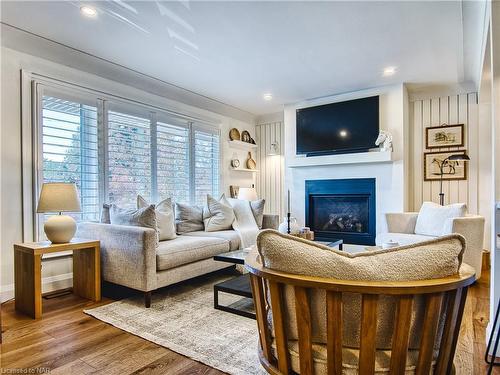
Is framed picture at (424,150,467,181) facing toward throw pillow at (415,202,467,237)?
yes

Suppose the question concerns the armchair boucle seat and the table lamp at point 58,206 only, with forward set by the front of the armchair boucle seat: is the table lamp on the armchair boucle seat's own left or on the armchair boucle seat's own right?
on the armchair boucle seat's own left

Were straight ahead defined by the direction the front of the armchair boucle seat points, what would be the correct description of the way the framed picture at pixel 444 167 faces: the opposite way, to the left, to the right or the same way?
the opposite way

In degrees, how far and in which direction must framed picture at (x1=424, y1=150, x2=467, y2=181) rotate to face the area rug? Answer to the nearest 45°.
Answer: approximately 45° to its right

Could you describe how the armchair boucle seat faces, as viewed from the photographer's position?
facing away from the viewer

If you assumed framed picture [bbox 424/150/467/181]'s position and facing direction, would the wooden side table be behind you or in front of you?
in front

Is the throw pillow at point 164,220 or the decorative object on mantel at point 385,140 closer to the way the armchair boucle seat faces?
the decorative object on mantel

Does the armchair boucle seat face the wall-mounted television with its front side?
yes

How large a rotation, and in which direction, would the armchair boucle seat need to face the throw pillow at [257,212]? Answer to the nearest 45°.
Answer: approximately 45° to its left

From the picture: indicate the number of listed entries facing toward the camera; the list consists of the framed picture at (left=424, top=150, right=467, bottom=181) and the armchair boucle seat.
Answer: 1

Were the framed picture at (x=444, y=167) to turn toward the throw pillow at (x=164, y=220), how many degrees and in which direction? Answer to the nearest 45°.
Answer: approximately 45° to its right

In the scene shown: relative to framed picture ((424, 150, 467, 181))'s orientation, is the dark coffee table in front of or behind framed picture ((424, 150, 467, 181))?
in front

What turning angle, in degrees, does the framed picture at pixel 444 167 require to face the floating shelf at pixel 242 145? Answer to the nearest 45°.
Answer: approximately 90° to its right

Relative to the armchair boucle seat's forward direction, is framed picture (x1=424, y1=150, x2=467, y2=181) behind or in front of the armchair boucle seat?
in front

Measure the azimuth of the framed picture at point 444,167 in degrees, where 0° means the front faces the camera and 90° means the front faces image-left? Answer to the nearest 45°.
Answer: approximately 0°

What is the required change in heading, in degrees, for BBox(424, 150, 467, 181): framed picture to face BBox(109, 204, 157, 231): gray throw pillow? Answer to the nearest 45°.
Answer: approximately 45° to its right

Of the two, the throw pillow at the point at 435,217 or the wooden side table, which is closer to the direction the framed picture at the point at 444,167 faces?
the throw pillow
